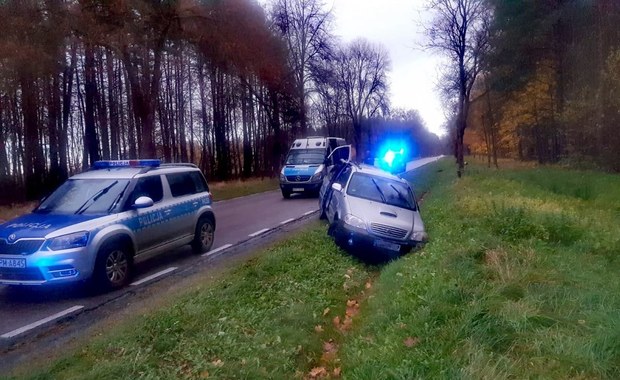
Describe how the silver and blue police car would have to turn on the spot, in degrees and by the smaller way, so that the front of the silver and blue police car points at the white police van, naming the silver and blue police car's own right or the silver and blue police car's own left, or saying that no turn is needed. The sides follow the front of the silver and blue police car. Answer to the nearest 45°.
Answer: approximately 180°

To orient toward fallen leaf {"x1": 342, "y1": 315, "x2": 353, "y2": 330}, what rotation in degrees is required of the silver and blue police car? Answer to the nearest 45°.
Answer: approximately 90° to its left

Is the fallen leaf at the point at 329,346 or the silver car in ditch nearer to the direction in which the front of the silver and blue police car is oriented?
the fallen leaf

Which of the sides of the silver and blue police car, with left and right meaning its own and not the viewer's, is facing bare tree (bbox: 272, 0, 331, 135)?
back

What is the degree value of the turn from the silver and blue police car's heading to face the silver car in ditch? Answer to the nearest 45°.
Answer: approximately 135° to its left

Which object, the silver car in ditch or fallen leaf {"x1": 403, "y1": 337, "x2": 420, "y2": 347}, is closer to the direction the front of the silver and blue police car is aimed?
the fallen leaf

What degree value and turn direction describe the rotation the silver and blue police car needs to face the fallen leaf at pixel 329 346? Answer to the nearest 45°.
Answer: approximately 90° to its left

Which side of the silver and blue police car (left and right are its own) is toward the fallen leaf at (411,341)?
left

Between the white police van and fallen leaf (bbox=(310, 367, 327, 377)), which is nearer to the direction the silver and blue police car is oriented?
the fallen leaf

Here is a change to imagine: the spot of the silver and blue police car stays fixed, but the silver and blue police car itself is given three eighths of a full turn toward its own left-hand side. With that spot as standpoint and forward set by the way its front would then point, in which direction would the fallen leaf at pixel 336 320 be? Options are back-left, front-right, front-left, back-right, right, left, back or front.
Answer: front-right

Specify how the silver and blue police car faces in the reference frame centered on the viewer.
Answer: facing the viewer and to the left of the viewer

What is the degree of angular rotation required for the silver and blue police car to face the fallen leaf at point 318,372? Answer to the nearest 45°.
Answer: approximately 90° to its left

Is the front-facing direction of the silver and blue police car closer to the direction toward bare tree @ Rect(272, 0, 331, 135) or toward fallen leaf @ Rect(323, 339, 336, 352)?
the fallen leaf
